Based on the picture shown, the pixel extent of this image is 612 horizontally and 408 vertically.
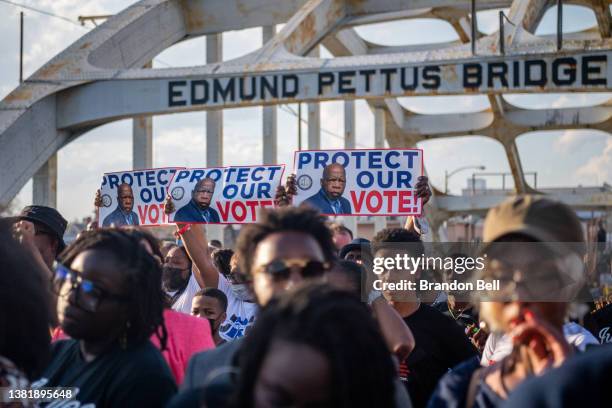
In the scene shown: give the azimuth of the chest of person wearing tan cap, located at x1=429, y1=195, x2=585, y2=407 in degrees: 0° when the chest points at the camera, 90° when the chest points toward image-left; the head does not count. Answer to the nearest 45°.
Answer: approximately 45°

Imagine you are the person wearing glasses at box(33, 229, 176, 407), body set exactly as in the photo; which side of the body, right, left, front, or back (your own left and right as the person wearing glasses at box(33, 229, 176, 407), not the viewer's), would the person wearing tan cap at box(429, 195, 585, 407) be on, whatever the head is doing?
left

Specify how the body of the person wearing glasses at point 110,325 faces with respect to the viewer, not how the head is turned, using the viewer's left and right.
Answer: facing the viewer and to the left of the viewer

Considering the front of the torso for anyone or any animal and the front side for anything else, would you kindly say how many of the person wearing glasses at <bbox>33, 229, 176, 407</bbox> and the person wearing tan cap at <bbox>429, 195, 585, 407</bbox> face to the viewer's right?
0

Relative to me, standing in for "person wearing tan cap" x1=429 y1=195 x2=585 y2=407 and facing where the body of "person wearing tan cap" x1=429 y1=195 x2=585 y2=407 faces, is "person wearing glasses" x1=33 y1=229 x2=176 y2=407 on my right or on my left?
on my right
